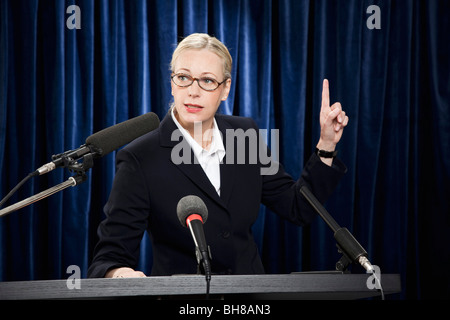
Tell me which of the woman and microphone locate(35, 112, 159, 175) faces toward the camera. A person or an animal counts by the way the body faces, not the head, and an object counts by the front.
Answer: the woman

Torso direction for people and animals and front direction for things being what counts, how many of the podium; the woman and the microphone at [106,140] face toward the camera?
2

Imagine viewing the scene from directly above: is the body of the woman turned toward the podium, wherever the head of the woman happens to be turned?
yes

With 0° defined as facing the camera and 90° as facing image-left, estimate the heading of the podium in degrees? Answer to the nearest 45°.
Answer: approximately 0°

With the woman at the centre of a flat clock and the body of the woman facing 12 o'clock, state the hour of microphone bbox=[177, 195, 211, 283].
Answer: The microphone is roughly at 12 o'clock from the woman.

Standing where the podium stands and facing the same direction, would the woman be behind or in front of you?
behind

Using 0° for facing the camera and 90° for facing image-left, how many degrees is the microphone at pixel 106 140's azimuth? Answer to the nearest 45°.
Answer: approximately 225°

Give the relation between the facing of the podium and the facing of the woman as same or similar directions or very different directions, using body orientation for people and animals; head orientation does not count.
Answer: same or similar directions

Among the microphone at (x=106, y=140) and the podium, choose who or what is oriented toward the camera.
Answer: the podium

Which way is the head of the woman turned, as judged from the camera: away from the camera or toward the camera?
toward the camera

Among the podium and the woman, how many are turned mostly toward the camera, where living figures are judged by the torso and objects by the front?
2

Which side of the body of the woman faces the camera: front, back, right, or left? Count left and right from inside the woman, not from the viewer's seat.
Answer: front
